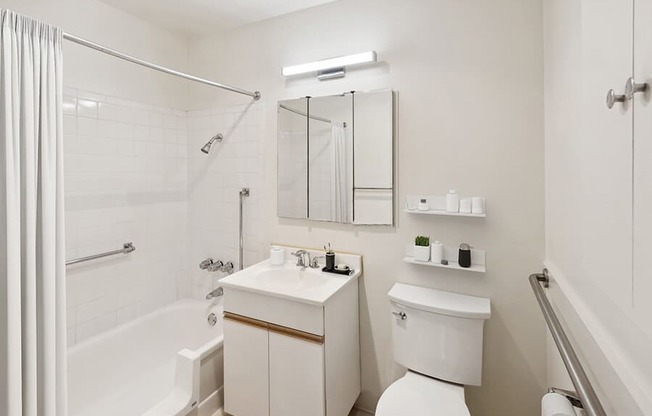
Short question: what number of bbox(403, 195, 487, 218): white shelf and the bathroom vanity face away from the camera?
0

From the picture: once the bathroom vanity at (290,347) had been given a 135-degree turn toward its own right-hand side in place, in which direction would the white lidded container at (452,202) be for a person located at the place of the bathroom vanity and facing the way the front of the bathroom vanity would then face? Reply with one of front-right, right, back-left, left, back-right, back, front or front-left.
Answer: right

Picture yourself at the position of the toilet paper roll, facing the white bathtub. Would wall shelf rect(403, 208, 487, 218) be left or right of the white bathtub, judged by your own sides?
right

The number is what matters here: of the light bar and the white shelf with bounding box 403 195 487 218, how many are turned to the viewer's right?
0

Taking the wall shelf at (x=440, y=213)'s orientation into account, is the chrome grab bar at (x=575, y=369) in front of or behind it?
in front

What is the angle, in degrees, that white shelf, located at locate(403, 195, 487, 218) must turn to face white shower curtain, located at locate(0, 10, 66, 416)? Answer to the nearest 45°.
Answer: approximately 45° to its right

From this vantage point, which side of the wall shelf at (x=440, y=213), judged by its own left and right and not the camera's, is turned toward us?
front

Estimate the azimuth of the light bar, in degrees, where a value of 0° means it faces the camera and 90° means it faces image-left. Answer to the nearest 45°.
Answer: approximately 45°

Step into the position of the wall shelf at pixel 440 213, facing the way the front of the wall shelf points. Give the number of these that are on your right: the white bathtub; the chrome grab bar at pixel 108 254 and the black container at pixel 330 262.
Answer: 3

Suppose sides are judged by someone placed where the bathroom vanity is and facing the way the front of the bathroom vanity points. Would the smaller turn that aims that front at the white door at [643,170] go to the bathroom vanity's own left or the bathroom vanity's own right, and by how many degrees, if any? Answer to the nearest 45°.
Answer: approximately 90° to the bathroom vanity's own left

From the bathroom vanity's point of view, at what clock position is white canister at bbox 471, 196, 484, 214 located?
The white canister is roughly at 8 o'clock from the bathroom vanity.

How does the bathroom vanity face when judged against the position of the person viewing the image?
facing the viewer and to the left of the viewer

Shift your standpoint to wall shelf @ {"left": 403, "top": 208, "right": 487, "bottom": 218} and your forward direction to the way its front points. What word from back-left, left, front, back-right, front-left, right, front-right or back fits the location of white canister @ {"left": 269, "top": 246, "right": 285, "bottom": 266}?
right

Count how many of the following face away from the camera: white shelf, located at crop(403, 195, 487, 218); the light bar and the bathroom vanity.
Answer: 0

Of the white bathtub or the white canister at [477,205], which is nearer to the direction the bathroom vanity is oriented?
the white bathtub

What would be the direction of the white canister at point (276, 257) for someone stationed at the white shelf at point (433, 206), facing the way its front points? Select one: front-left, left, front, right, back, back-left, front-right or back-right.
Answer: right
